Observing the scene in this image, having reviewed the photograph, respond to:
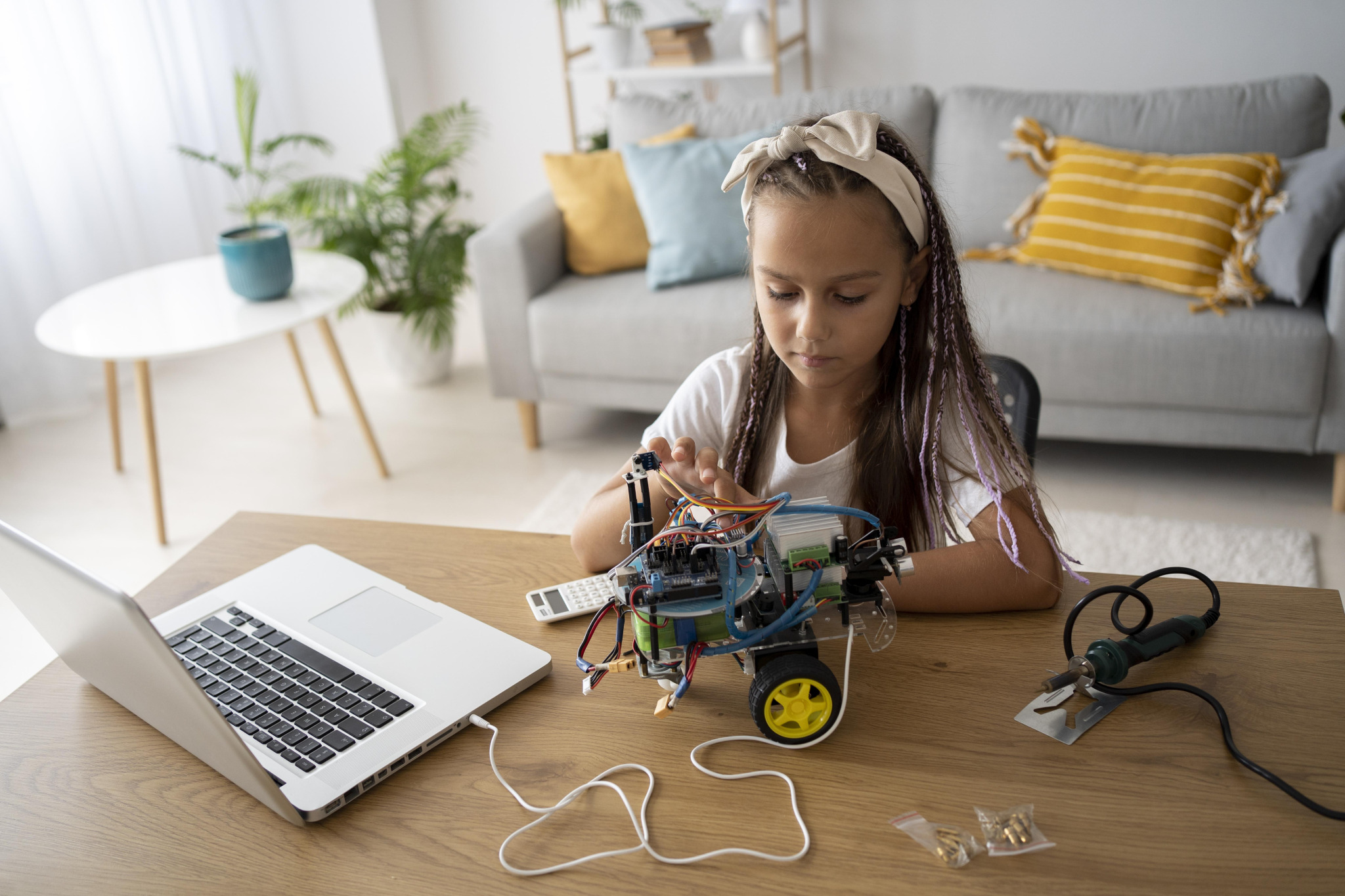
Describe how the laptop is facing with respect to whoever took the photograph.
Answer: facing away from the viewer and to the right of the viewer

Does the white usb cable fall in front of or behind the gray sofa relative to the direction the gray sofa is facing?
in front

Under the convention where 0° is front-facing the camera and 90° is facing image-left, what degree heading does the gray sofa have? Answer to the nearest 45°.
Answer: approximately 0°

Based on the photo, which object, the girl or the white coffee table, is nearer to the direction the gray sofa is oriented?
the girl

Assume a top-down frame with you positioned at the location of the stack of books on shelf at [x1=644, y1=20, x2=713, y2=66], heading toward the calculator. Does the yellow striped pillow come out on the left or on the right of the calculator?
left

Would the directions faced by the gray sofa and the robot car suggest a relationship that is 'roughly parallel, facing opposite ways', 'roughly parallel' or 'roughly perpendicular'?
roughly perpendicular
